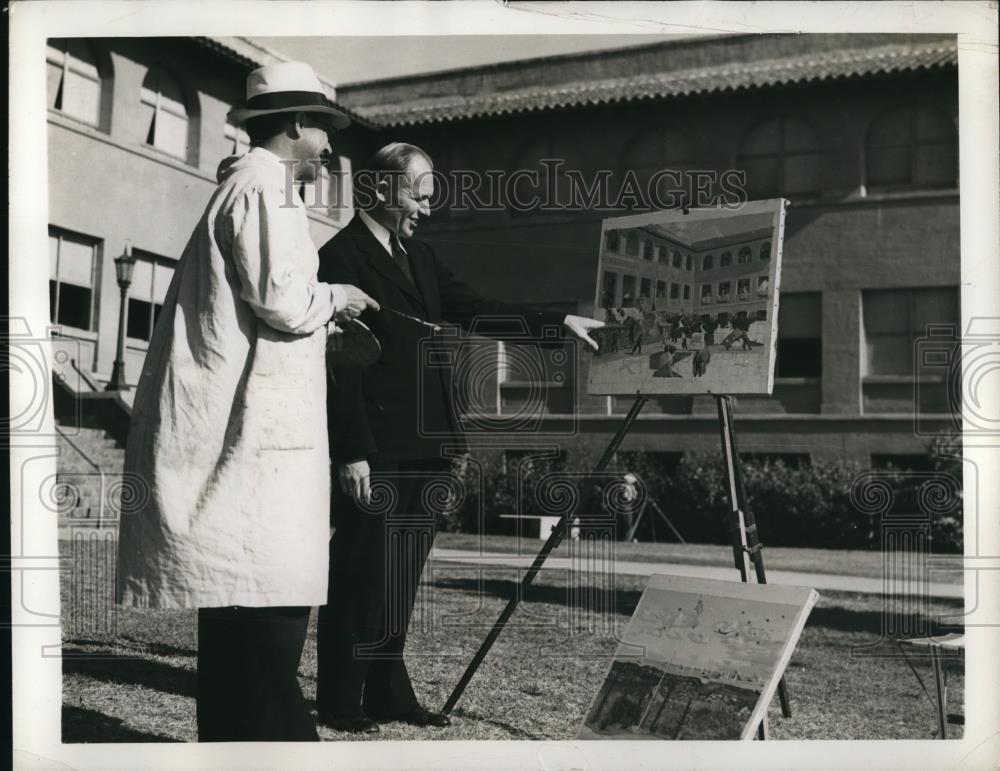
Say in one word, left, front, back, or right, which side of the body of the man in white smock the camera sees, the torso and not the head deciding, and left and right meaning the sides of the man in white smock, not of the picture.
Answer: right

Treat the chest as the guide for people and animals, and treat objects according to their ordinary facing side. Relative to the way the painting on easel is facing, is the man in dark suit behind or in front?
in front

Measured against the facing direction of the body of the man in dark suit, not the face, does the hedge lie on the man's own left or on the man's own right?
on the man's own left

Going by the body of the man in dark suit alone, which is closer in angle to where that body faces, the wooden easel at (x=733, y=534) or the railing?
the wooden easel

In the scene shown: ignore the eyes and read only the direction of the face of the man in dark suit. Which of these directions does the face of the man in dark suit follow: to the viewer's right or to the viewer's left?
to the viewer's right

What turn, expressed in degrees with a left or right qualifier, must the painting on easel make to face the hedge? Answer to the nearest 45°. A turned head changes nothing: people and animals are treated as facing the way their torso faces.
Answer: approximately 135° to its right

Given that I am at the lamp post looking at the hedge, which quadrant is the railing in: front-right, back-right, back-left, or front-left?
back-right

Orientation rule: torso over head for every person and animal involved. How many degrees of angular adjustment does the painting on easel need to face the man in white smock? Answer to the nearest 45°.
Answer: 0° — it already faces them

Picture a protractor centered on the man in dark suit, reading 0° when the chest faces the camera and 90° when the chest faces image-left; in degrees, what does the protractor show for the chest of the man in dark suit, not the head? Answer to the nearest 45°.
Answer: approximately 315°

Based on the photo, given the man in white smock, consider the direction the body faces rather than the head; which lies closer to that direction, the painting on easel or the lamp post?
the painting on easel

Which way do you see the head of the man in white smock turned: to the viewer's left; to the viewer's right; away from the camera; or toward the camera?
to the viewer's right

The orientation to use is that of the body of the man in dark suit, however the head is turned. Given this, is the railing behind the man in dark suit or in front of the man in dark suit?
behind

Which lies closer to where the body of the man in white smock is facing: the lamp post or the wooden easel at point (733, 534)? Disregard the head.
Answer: the wooden easel
